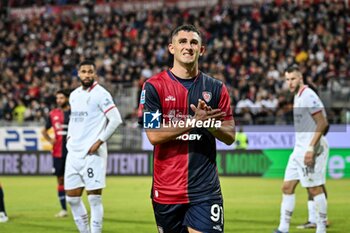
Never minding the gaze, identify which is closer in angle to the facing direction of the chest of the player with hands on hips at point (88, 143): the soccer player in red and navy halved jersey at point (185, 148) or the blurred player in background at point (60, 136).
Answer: the soccer player in red and navy halved jersey

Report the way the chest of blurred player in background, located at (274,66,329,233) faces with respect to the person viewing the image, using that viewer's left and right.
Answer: facing the viewer and to the left of the viewer

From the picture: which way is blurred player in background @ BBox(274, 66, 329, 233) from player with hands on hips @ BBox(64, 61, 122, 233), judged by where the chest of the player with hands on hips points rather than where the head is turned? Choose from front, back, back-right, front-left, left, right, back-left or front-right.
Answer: back-left

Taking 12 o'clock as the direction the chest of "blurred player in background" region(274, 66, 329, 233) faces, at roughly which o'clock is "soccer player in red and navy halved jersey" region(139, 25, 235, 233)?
The soccer player in red and navy halved jersey is roughly at 11 o'clock from the blurred player in background.

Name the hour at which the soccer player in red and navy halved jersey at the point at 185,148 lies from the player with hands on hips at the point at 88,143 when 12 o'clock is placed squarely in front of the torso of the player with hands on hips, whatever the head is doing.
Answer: The soccer player in red and navy halved jersey is roughly at 10 o'clock from the player with hands on hips.

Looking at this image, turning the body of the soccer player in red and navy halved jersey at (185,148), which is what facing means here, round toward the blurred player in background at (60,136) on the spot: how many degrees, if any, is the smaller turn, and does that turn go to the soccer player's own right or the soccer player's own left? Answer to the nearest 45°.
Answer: approximately 180°

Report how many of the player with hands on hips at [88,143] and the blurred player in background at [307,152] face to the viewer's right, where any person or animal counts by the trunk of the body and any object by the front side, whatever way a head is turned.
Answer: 0

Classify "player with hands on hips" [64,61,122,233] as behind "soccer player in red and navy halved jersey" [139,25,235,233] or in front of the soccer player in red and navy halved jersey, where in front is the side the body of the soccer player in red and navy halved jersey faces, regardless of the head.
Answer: behind

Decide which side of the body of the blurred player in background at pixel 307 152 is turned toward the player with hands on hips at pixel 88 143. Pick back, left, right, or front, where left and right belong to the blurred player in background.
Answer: front
